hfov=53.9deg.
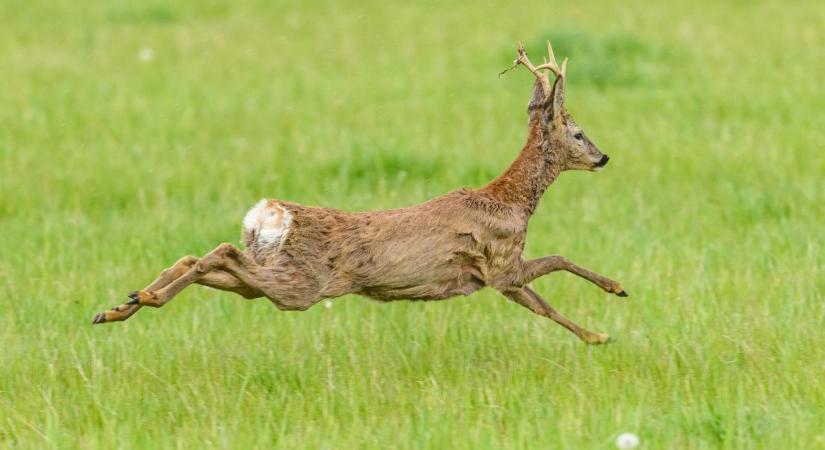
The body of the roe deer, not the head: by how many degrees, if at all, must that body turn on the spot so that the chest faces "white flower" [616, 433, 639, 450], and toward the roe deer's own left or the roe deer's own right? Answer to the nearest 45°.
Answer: approximately 45° to the roe deer's own right

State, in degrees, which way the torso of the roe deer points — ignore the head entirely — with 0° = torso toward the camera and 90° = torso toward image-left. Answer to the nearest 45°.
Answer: approximately 270°

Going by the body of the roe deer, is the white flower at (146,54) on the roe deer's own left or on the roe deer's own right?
on the roe deer's own left
